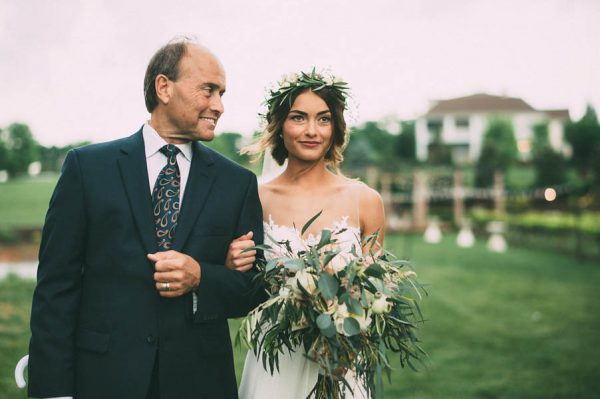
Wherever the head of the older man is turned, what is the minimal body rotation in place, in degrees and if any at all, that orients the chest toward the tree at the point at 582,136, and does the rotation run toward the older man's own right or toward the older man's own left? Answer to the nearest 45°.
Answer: approximately 135° to the older man's own left

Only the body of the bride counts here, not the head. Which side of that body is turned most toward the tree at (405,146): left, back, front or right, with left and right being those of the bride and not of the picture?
back

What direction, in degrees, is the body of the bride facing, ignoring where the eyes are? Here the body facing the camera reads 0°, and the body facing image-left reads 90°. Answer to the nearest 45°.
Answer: approximately 0°

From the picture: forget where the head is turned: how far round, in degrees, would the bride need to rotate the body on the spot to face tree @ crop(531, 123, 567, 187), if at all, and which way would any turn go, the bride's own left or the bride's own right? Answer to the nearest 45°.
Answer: approximately 135° to the bride's own left

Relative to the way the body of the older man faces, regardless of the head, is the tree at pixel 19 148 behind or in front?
behind

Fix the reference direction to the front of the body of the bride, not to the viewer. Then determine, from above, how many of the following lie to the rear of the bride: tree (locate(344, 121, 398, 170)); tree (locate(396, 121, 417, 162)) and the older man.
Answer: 2

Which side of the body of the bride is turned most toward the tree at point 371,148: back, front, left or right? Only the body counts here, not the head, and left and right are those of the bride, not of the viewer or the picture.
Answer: back

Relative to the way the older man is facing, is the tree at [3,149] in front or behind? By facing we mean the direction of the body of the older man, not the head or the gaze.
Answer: behind
